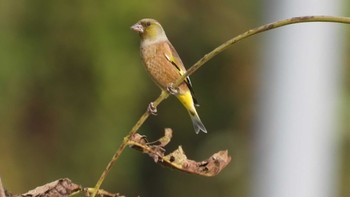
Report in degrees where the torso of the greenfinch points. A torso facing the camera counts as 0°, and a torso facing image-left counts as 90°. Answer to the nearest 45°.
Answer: approximately 45°
